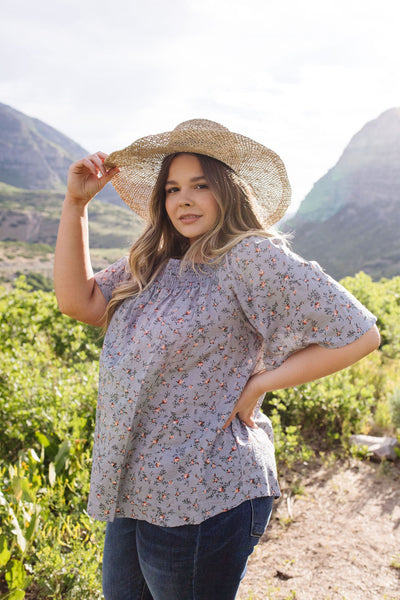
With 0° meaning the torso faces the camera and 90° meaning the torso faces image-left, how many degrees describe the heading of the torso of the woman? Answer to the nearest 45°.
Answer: approximately 45°
